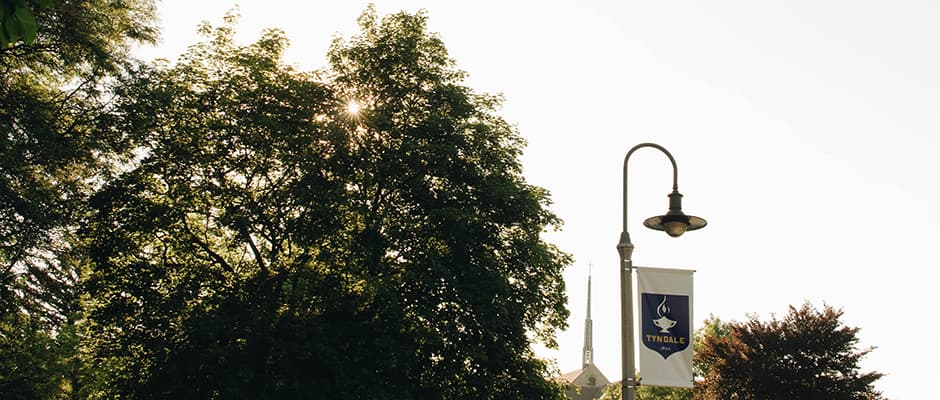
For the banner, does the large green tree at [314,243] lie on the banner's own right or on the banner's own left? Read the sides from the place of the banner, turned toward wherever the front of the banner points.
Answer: on the banner's own right

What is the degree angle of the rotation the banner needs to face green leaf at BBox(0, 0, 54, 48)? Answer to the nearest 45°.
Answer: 0° — it already faces it

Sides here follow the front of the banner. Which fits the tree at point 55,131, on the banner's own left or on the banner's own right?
on the banner's own right

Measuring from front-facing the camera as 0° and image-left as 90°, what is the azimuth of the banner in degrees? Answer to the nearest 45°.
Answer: approximately 0°

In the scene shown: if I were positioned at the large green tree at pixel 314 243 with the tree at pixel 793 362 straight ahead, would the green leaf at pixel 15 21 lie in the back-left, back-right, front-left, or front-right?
back-right
